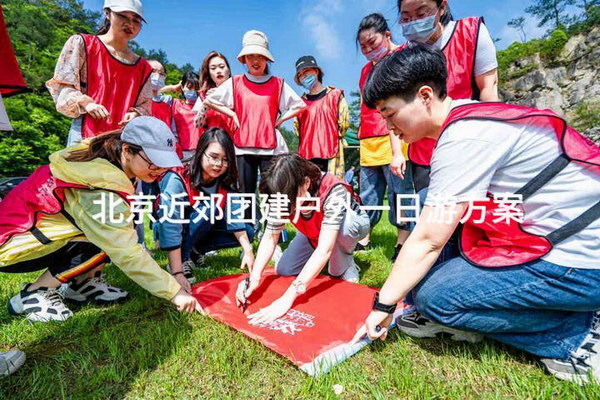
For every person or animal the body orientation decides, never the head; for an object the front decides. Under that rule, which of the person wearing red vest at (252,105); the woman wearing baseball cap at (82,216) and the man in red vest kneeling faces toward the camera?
the person wearing red vest

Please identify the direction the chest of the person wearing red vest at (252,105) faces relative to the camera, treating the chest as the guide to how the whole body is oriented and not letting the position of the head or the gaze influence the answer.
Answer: toward the camera

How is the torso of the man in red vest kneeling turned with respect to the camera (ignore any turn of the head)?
to the viewer's left

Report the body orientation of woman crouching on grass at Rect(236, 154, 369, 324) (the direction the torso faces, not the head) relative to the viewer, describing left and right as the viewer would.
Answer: facing the viewer and to the left of the viewer

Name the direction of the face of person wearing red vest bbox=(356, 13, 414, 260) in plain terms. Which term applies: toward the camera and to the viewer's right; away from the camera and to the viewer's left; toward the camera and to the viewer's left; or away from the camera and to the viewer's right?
toward the camera and to the viewer's left

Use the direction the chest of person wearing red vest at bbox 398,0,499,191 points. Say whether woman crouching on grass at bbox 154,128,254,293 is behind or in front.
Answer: in front

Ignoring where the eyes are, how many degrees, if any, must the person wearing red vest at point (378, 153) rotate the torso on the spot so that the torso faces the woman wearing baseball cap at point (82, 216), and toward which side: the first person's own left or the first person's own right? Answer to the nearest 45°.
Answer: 0° — they already face them

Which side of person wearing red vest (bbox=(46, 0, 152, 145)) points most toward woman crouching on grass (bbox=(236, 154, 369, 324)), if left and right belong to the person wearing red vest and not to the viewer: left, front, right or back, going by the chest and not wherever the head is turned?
front

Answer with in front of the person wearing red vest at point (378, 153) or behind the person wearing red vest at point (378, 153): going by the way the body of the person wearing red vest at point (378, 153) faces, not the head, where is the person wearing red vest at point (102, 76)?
in front

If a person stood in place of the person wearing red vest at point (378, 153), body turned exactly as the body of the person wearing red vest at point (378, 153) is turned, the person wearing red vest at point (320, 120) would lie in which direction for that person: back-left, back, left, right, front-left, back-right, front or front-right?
right

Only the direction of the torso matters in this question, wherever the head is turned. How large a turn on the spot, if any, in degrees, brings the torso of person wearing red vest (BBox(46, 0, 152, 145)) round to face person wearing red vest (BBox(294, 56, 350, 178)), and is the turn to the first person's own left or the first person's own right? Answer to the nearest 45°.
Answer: approximately 45° to the first person's own left

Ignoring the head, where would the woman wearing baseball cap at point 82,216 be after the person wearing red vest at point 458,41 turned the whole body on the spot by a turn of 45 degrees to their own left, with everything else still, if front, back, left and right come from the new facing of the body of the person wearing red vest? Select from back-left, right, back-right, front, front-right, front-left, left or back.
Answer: front-right

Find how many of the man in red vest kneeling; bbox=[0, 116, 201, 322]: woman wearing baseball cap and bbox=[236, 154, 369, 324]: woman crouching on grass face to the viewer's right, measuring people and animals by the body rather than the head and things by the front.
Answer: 1

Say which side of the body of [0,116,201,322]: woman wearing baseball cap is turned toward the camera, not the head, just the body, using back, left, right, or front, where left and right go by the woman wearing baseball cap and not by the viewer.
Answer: right

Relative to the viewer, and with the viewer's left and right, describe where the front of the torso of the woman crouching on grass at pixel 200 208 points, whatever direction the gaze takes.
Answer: facing the viewer and to the right of the viewer

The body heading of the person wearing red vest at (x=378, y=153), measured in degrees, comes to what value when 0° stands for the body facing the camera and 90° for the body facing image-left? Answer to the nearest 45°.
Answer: approximately 45°
